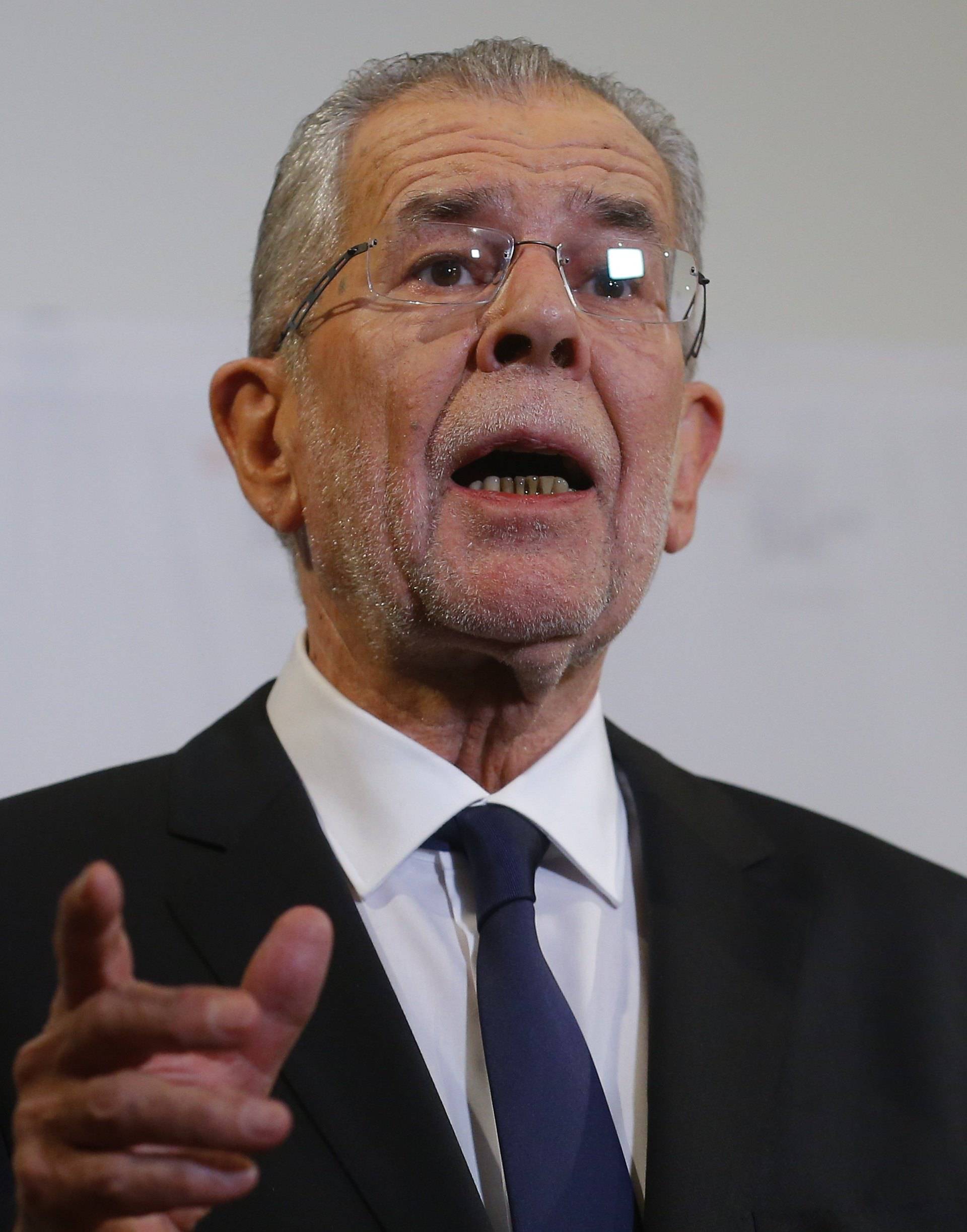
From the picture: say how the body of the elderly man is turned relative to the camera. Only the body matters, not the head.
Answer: toward the camera
